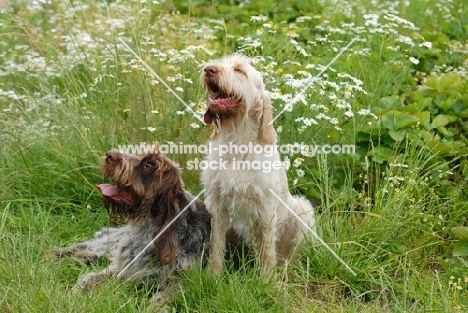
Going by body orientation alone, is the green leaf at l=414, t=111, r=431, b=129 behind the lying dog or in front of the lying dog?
behind

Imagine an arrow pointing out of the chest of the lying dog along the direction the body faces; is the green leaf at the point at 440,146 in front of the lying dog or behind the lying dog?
behind

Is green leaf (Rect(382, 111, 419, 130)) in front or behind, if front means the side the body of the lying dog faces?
behind

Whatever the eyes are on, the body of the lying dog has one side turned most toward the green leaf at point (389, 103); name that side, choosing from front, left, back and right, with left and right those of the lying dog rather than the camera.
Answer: back

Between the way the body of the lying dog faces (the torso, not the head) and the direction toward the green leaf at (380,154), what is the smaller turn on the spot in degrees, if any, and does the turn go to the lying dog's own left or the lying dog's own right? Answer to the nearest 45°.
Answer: approximately 135° to the lying dog's own left

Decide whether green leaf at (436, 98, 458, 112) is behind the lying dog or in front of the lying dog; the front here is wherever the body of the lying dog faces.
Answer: behind

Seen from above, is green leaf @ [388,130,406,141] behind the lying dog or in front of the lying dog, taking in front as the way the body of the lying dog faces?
behind

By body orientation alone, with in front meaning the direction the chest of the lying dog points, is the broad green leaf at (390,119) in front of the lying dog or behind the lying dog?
behind
